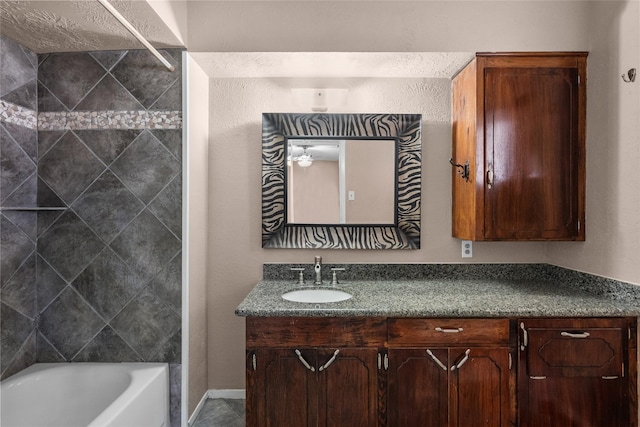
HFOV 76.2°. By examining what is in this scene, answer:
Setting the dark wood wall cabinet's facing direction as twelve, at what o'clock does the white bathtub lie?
The white bathtub is roughly at 2 o'clock from the dark wood wall cabinet.

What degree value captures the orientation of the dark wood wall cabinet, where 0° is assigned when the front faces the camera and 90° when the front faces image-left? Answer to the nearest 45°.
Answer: approximately 0°

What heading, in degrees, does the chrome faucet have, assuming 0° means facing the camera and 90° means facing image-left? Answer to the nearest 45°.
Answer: approximately 0°

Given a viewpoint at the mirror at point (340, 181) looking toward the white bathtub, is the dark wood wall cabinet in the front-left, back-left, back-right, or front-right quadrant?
back-left
